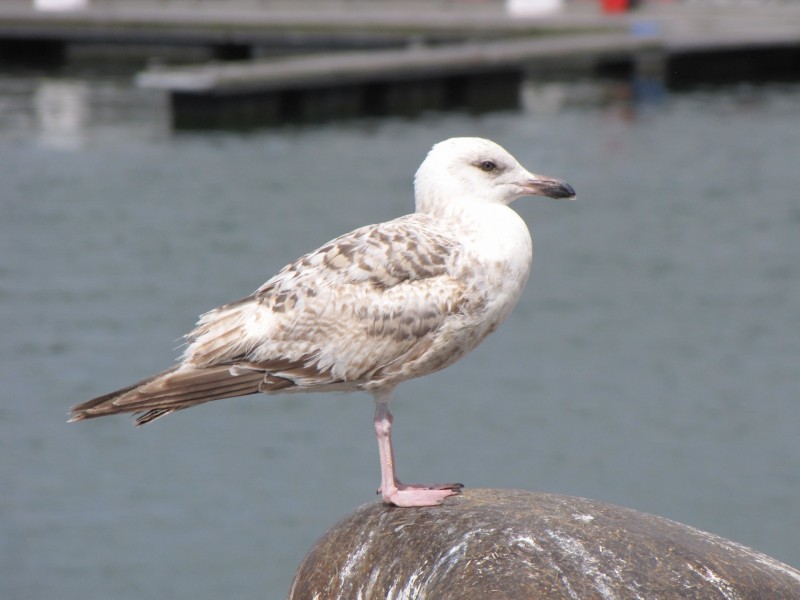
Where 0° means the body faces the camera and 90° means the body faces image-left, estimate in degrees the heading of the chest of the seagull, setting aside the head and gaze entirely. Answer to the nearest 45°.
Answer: approximately 270°

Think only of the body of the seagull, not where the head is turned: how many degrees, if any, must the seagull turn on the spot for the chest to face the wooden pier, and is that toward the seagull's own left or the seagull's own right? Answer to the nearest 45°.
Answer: approximately 90° to the seagull's own left
